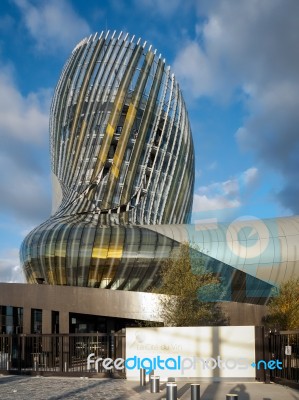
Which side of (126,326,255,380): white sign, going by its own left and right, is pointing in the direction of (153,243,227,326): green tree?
back

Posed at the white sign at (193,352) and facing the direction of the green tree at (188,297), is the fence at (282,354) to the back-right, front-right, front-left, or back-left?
back-right

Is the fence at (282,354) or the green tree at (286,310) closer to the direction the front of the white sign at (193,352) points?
the fence

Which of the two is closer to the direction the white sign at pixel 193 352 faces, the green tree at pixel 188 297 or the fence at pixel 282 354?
the fence

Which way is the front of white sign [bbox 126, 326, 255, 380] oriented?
toward the camera

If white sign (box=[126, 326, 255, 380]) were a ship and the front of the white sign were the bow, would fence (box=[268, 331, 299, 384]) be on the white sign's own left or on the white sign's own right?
on the white sign's own left

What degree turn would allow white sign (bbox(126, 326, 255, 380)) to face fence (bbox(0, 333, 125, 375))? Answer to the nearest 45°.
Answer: approximately 135° to its right
